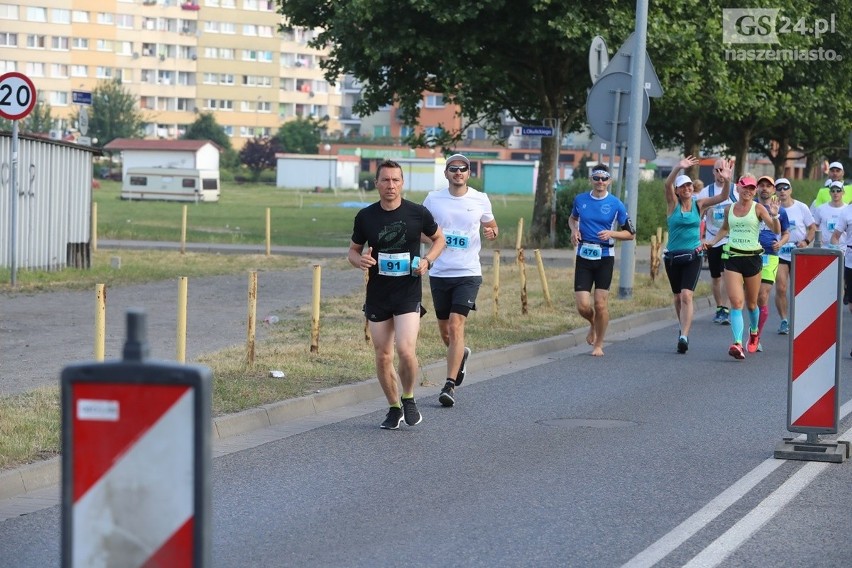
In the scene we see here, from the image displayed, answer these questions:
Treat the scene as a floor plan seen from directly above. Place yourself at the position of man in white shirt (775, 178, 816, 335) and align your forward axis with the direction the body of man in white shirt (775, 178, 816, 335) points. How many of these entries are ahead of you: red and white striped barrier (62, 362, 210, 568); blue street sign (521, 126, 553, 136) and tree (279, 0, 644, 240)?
1

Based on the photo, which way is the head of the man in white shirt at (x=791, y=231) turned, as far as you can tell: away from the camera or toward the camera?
toward the camera

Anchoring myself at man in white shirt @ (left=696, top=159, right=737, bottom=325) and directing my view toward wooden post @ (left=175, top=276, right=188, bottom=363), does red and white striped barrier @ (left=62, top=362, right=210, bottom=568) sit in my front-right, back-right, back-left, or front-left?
front-left

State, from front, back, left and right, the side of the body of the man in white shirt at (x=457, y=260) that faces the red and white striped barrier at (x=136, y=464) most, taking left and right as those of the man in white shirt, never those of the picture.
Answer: front

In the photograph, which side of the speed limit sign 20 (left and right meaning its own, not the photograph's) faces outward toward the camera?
front

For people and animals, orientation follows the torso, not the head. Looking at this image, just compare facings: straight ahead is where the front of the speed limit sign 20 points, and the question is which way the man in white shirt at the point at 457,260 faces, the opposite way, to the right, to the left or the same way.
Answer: the same way

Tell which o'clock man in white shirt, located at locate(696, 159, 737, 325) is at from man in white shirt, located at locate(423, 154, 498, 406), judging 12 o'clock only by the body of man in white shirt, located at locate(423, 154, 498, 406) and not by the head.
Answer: man in white shirt, located at locate(696, 159, 737, 325) is roughly at 7 o'clock from man in white shirt, located at locate(423, 154, 498, 406).

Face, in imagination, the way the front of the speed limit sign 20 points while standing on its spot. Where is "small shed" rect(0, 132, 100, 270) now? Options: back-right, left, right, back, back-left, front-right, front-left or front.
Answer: back

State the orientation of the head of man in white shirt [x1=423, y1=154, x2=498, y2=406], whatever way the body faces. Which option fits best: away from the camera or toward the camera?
toward the camera

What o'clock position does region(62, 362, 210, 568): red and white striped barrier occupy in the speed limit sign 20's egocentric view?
The red and white striped barrier is roughly at 12 o'clock from the speed limit sign 20.

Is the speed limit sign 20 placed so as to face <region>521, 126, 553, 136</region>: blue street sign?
no

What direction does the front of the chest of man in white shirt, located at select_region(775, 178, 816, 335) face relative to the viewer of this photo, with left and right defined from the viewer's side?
facing the viewer

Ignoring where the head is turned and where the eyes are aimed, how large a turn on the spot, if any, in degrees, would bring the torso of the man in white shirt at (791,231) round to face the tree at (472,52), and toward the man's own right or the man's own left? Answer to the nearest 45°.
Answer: approximately 135° to the man's own right

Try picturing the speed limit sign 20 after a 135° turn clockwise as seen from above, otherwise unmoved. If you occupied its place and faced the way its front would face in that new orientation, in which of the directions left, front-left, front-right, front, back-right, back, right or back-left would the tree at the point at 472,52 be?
right

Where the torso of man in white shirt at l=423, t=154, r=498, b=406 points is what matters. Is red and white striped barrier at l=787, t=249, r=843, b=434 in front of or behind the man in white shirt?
in front

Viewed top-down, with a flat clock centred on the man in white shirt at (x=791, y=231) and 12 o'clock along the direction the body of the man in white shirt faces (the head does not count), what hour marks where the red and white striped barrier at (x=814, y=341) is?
The red and white striped barrier is roughly at 12 o'clock from the man in white shirt.

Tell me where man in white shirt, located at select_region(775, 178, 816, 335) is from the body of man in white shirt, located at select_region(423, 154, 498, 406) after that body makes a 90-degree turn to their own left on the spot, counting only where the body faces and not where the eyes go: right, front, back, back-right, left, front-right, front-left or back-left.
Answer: front-left
